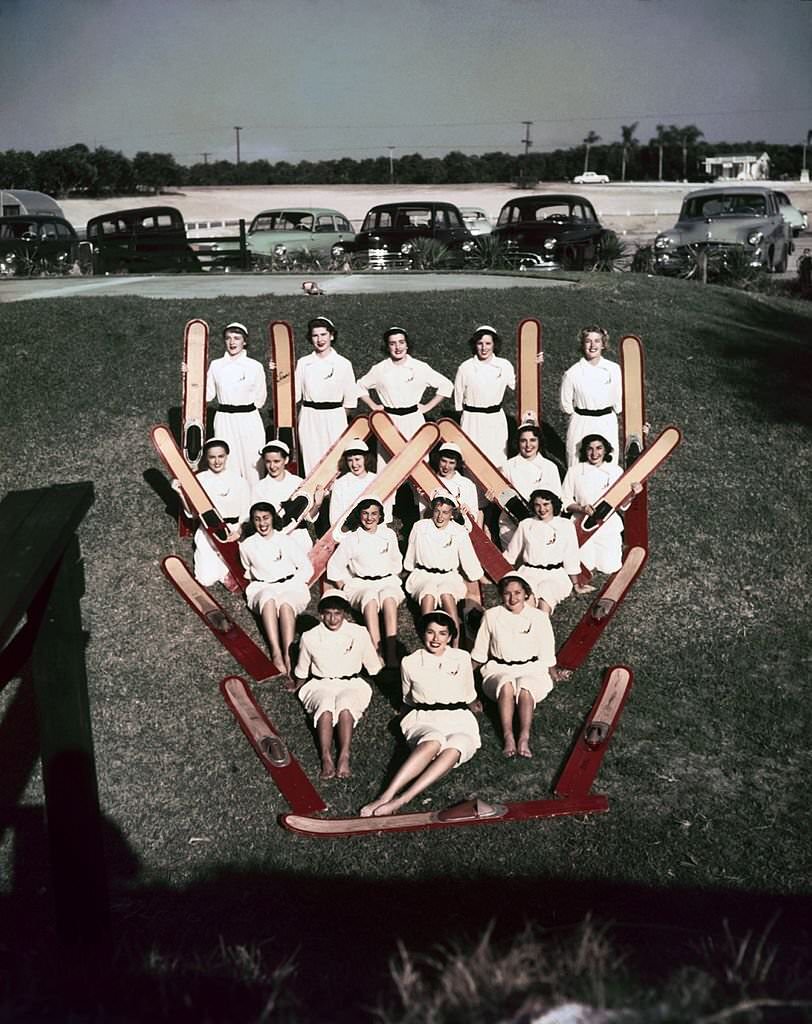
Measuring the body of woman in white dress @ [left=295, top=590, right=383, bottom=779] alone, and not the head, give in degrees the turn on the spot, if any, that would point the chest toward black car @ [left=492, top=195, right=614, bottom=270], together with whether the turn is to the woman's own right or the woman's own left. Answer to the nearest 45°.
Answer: approximately 180°

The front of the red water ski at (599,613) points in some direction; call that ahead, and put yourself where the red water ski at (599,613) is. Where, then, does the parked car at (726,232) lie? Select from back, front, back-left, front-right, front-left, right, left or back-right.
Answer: front-left

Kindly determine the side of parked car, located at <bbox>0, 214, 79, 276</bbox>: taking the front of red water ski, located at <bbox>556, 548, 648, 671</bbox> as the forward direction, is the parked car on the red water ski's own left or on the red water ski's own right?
on the red water ski's own left

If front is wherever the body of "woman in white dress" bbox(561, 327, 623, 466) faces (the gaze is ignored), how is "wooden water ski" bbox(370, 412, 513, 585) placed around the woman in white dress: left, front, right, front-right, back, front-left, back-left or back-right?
front-right

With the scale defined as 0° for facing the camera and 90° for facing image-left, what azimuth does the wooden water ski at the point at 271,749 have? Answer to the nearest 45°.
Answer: approximately 135°

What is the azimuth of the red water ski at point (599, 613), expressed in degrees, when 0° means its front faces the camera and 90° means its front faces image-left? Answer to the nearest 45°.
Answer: approximately 225°

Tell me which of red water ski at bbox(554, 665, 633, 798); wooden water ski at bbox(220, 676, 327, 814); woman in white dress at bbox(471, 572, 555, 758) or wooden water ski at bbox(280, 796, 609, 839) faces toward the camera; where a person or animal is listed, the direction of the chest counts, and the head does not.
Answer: the woman in white dress

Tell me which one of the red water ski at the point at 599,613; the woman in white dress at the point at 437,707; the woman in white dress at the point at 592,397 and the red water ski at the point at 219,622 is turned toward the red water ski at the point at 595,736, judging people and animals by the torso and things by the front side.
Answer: the woman in white dress at the point at 592,397

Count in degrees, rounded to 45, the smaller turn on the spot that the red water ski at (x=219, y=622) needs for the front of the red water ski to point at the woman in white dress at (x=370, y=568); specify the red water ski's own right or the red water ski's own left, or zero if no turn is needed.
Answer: approximately 135° to the red water ski's own right

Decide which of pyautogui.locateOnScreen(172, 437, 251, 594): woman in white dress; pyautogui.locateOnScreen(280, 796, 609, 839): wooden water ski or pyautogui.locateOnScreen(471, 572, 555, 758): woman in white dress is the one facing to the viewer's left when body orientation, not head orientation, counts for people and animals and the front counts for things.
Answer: the wooden water ski

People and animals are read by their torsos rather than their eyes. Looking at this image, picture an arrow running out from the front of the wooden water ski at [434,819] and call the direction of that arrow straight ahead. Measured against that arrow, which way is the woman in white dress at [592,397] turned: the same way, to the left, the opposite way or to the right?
to the left

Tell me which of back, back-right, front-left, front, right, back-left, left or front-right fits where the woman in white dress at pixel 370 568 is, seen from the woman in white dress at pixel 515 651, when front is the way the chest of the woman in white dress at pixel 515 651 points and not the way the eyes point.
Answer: back-right

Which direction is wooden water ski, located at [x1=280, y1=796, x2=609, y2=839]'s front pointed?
to the viewer's left

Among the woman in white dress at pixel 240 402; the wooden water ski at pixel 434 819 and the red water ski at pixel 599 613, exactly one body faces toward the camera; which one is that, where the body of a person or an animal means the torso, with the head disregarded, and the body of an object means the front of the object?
the woman in white dress

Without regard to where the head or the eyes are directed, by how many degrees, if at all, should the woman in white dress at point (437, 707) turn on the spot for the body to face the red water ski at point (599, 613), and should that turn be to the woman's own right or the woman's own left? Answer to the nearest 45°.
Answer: approximately 135° to the woman's own left
